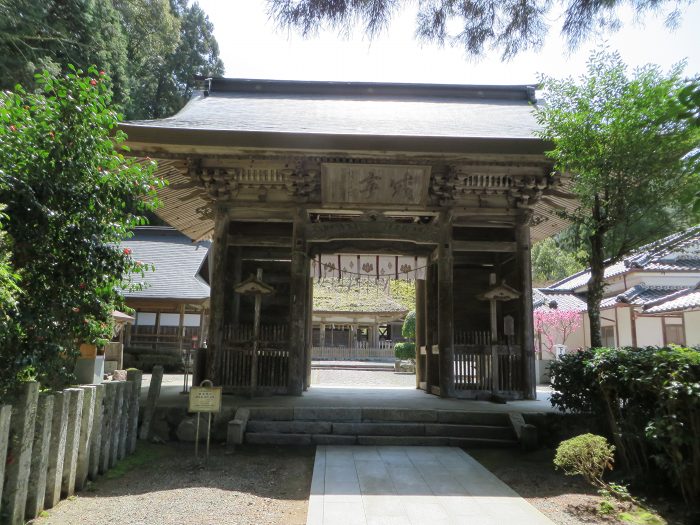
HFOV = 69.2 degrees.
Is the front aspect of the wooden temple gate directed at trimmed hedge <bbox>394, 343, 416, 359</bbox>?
no

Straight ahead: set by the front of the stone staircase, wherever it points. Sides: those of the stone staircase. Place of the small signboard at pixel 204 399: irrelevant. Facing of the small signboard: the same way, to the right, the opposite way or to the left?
the same way

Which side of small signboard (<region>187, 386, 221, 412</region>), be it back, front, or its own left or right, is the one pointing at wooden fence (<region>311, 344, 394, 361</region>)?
back

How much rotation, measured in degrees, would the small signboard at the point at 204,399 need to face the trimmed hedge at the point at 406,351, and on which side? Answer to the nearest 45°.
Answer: approximately 135° to its left

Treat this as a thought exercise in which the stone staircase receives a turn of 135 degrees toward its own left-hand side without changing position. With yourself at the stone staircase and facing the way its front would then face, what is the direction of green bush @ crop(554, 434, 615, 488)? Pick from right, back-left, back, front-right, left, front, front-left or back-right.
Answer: right

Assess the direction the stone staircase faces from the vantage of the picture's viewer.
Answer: facing the viewer

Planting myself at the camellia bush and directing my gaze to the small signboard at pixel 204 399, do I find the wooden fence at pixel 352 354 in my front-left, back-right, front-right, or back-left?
front-left

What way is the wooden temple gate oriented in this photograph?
toward the camera

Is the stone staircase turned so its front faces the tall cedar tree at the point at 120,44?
no

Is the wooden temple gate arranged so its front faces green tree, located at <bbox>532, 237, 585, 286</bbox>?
no

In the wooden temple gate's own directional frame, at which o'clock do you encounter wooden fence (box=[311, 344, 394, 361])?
The wooden fence is roughly at 6 o'clock from the wooden temple gate.

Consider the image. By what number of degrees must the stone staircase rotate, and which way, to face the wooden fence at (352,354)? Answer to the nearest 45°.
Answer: approximately 180°

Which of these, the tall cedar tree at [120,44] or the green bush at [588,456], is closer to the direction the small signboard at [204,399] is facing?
the green bush

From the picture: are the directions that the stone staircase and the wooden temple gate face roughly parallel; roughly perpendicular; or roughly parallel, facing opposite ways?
roughly parallel

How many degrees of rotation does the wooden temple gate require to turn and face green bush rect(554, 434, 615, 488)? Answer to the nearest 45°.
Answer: approximately 45° to its left

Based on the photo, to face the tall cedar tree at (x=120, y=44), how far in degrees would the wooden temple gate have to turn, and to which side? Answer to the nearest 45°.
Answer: approximately 135° to its right

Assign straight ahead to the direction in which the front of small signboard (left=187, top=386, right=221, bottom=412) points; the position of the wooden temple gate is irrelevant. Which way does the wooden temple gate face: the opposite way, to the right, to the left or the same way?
the same way

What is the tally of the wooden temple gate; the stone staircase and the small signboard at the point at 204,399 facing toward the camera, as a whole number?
3
